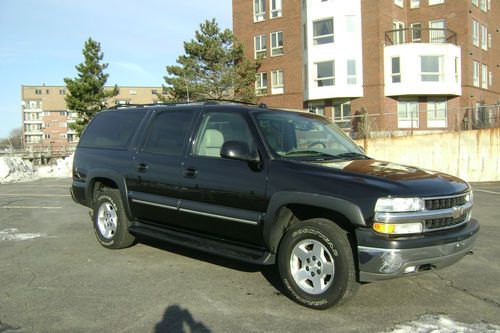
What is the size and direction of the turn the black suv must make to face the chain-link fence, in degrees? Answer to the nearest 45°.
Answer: approximately 135° to its left

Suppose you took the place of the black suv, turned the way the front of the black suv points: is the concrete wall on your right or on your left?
on your left

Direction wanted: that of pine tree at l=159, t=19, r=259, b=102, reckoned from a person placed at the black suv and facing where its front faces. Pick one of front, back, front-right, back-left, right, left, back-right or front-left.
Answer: back-left

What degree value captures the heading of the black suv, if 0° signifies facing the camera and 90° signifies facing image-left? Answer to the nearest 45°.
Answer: approximately 315°

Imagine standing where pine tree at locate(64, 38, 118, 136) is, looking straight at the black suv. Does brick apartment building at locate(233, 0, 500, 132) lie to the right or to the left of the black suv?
left

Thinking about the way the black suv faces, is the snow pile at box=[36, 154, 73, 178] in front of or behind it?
behind

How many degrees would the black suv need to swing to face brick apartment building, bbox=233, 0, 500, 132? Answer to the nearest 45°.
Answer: approximately 135° to its left
